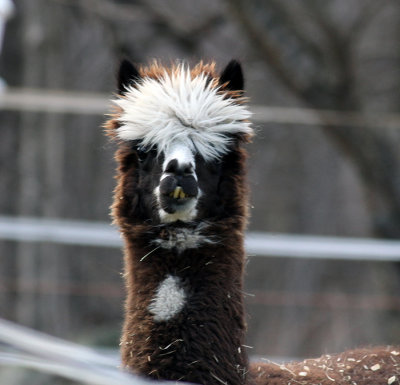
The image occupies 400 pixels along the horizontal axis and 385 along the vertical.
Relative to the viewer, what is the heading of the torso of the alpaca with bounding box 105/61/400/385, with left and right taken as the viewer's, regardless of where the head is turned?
facing the viewer and to the left of the viewer

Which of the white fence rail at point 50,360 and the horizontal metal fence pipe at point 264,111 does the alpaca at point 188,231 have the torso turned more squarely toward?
the white fence rail

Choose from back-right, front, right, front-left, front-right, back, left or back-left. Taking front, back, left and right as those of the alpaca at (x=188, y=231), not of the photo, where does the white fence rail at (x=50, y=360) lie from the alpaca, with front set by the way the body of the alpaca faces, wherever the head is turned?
front-left

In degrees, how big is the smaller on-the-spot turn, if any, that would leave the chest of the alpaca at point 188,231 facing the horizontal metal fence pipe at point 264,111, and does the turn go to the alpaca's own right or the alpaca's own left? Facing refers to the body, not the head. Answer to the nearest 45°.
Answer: approximately 135° to the alpaca's own right

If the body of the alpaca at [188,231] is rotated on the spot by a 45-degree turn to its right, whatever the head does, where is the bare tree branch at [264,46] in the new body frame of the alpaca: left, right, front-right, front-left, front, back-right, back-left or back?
right
